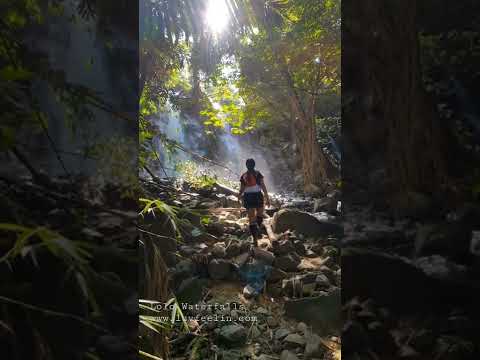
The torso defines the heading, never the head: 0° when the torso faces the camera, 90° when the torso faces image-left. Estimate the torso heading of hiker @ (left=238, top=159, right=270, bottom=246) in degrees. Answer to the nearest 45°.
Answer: approximately 180°
